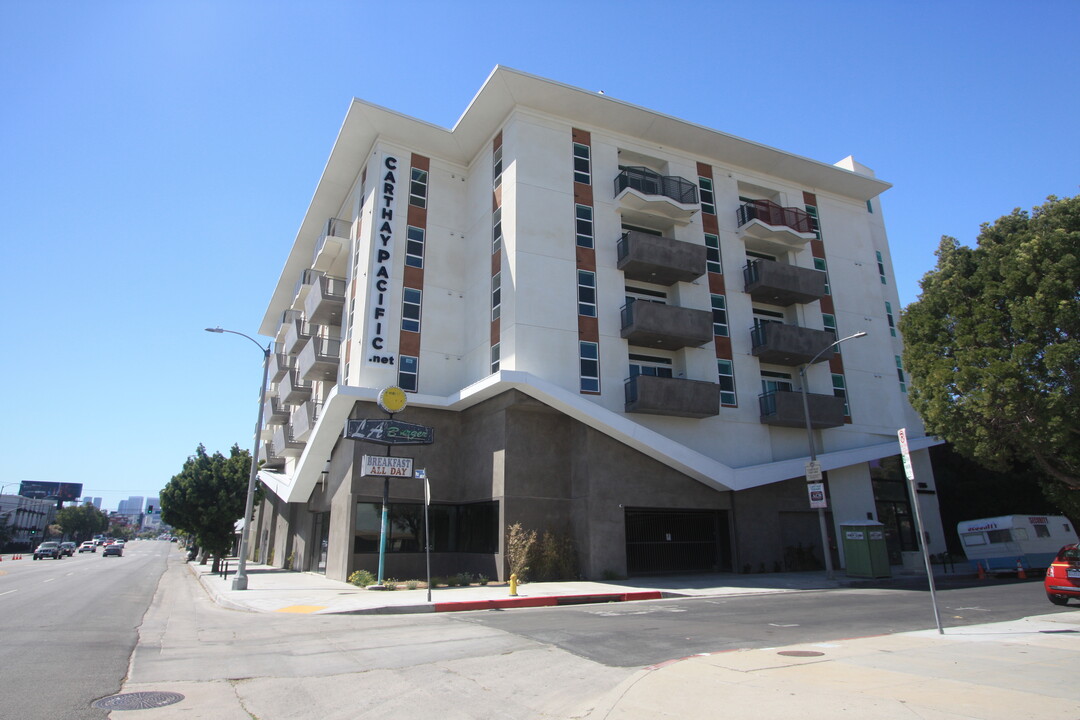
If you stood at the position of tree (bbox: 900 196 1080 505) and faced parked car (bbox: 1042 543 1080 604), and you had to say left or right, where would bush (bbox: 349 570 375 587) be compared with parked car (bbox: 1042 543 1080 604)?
right

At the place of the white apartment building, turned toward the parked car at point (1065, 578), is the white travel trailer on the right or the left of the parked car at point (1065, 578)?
left
